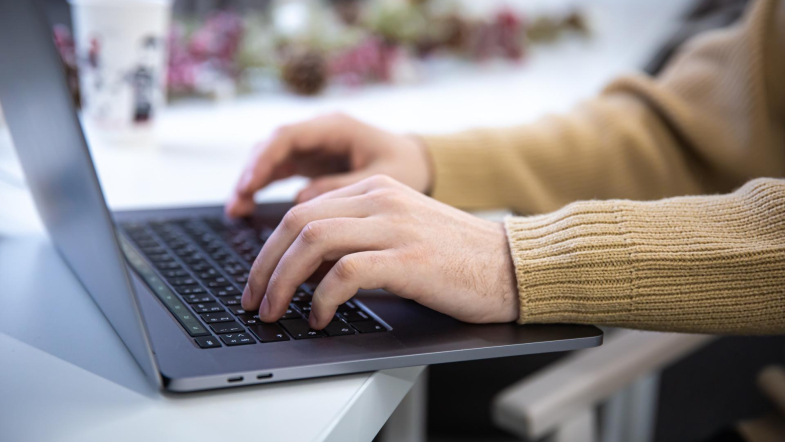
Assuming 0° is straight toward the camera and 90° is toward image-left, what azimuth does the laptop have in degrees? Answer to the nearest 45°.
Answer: approximately 270°

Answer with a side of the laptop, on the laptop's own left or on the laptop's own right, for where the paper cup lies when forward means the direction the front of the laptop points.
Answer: on the laptop's own left
